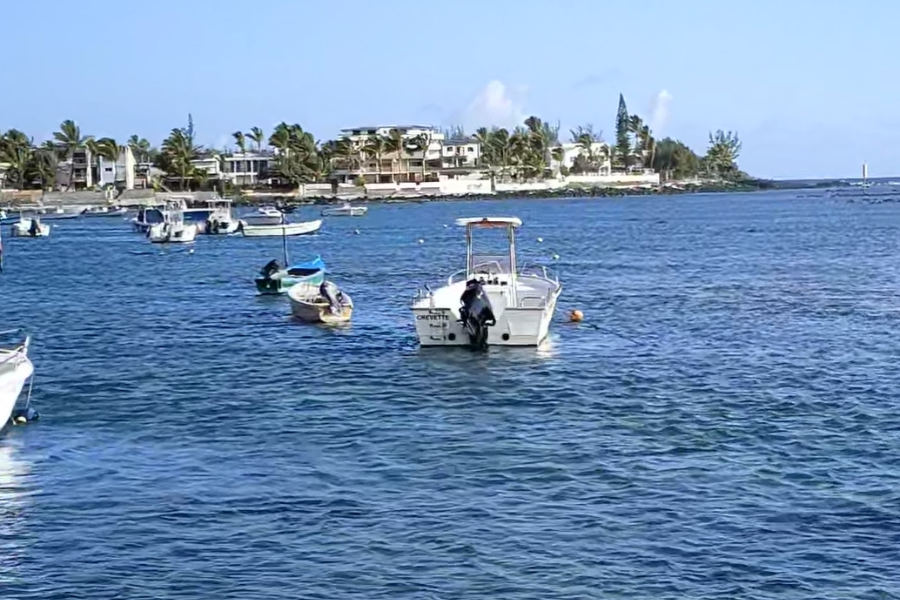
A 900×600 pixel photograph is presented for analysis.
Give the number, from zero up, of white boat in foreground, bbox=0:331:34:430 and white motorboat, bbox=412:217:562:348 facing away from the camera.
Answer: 1

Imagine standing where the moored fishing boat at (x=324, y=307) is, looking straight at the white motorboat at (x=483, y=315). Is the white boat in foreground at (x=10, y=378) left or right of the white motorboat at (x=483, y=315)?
right

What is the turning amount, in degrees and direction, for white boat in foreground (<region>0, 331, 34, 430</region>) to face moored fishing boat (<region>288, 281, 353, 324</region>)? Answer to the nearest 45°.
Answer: approximately 45° to its left

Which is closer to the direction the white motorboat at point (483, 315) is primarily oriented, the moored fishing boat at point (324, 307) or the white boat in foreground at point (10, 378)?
the moored fishing boat

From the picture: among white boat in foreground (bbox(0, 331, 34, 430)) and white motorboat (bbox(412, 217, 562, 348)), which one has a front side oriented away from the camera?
the white motorboat

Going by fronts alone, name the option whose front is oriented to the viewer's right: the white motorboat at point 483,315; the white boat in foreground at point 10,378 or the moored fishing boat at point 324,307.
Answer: the white boat in foreground

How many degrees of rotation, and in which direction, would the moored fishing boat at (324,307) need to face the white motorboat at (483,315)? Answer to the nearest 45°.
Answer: approximately 180°

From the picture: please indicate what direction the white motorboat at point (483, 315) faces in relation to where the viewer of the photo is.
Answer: facing away from the viewer

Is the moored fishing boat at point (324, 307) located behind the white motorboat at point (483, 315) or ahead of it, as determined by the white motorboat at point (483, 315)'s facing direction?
ahead

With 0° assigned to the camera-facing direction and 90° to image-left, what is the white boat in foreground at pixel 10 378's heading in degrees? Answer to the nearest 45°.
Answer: approximately 270°

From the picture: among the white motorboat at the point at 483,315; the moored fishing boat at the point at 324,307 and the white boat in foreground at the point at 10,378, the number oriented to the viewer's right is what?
1
